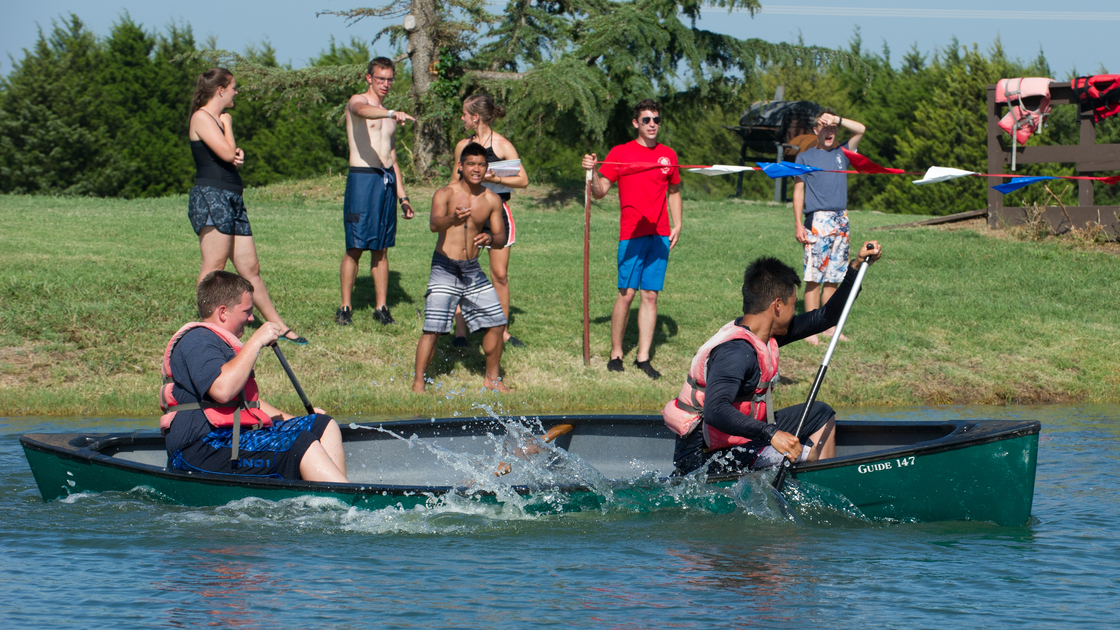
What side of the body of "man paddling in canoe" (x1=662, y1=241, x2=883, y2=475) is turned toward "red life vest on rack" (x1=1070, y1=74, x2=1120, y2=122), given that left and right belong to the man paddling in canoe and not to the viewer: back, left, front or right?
left

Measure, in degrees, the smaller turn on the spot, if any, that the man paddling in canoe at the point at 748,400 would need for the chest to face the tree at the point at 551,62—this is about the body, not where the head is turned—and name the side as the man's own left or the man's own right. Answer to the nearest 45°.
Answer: approximately 90° to the man's own left

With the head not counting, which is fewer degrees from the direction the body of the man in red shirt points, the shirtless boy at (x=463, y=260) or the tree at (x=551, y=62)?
the shirtless boy

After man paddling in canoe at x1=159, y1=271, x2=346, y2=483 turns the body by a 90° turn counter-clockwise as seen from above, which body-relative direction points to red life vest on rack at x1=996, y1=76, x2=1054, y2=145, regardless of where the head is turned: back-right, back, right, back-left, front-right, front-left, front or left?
front-right

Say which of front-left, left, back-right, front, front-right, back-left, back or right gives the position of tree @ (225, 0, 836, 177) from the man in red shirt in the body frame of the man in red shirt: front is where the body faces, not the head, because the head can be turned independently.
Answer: back

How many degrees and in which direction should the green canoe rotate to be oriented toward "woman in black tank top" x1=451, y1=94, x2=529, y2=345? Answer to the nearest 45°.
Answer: approximately 90° to its left

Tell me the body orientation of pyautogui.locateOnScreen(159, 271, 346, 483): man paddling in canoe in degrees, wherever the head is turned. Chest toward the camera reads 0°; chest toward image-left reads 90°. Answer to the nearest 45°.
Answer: approximately 270°

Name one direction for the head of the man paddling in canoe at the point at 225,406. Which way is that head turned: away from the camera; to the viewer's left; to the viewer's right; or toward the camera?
to the viewer's right

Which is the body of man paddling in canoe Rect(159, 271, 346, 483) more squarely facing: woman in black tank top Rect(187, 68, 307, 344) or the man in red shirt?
the man in red shirt

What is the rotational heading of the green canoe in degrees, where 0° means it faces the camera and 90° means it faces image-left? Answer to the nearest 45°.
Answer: approximately 270°

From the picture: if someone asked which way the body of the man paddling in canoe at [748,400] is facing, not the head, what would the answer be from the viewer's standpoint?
to the viewer's right

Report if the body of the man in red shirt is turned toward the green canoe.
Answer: yes
